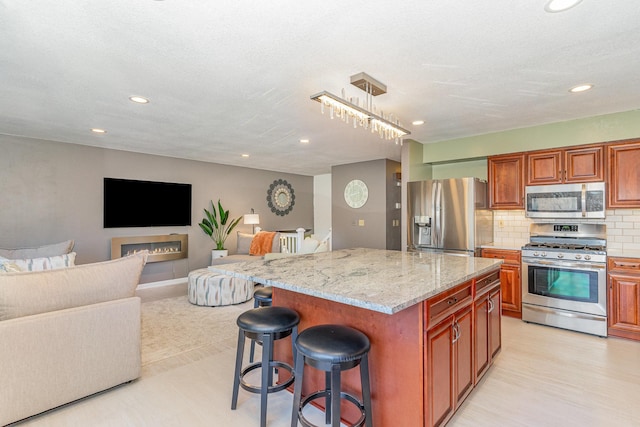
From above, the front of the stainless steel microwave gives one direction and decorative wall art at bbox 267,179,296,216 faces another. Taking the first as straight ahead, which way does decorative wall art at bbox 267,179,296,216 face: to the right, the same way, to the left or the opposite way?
to the left

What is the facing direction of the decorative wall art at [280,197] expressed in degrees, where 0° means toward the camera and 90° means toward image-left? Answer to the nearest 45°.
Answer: approximately 315°

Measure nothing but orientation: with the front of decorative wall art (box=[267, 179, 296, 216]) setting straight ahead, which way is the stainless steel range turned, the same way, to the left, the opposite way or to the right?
to the right

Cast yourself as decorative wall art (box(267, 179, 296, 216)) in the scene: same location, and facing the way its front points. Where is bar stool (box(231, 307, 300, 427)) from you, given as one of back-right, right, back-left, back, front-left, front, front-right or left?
front-right

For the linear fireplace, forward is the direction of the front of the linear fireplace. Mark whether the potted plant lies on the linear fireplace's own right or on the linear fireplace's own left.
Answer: on the linear fireplace's own left

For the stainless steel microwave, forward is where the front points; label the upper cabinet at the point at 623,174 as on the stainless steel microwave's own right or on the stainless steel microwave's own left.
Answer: on the stainless steel microwave's own left

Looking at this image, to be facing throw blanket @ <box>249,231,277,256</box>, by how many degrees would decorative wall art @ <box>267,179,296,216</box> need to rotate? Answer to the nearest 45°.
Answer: approximately 45° to its right

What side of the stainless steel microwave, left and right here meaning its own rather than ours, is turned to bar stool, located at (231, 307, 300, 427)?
front

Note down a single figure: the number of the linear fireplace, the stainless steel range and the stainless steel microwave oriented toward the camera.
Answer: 3

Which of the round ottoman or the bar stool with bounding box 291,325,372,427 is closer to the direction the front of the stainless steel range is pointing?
the bar stool
